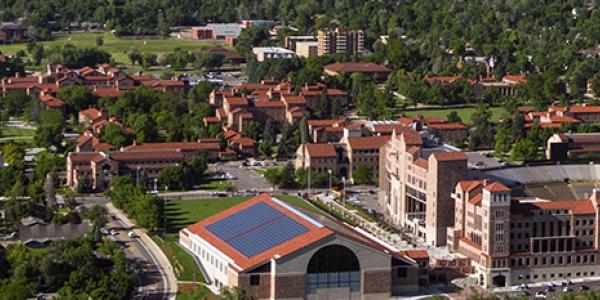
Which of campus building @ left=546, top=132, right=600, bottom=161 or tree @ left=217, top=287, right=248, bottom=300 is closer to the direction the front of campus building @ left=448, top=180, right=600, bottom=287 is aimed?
the tree

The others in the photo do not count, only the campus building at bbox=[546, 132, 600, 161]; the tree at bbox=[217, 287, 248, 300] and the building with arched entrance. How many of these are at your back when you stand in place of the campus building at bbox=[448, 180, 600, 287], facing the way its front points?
1

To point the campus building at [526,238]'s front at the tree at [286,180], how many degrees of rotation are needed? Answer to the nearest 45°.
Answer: approximately 135° to its right

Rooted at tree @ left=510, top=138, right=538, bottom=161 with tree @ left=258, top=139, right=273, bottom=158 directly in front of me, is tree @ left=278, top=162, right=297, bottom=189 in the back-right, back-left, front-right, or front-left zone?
front-left

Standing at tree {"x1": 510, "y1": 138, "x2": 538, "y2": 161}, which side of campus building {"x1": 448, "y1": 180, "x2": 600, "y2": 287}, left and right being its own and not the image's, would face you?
back

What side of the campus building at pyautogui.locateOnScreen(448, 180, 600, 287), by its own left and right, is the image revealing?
front

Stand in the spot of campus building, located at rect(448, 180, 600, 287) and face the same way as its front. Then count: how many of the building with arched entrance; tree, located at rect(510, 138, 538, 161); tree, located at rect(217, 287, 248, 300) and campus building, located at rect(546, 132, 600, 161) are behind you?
2

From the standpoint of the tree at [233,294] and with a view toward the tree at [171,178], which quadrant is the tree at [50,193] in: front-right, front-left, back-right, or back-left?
front-left

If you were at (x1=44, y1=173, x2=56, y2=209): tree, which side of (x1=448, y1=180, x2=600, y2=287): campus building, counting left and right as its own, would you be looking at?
right
